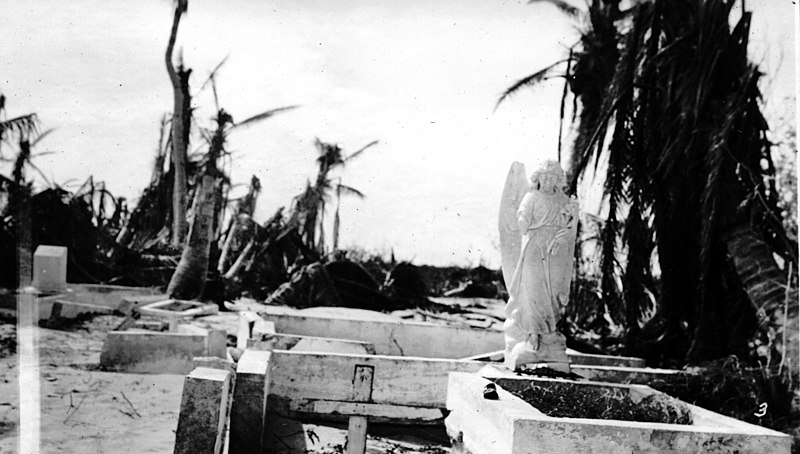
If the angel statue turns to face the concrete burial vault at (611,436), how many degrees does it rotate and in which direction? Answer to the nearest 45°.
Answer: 0° — it already faces it

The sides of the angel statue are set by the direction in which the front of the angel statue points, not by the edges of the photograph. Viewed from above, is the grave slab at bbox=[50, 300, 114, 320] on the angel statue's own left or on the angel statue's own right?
on the angel statue's own right

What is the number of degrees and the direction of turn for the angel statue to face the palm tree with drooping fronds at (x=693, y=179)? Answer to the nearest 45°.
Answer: approximately 135° to its left

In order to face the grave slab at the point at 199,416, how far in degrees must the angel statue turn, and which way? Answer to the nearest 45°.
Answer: approximately 45° to its right

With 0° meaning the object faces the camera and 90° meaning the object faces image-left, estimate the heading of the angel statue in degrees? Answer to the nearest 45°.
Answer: approximately 0°

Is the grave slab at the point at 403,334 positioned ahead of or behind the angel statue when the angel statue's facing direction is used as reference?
behind

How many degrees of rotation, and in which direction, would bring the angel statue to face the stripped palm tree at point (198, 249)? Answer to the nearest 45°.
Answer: approximately 135° to its right
